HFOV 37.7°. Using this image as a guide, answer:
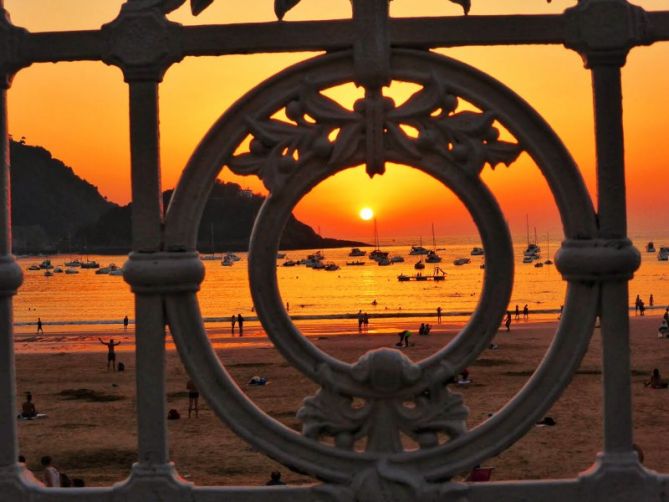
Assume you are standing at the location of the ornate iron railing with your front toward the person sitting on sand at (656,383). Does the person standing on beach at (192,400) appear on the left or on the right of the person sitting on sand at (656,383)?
left

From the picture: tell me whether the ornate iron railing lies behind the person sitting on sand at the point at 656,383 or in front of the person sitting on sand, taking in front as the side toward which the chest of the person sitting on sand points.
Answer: behind

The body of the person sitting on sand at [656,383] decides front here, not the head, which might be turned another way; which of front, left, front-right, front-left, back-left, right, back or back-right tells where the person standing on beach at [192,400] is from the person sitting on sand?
back-left

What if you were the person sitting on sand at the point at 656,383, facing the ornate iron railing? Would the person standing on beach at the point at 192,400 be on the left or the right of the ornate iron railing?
right

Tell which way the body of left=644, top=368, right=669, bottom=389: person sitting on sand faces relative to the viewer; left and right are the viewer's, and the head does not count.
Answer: facing away from the viewer

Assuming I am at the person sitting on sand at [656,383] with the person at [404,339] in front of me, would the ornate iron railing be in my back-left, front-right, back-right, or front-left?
back-left
